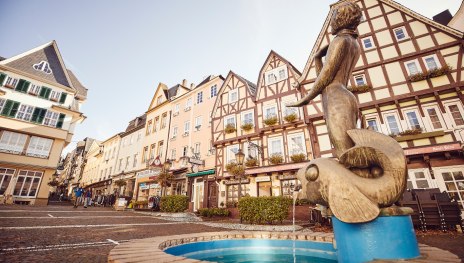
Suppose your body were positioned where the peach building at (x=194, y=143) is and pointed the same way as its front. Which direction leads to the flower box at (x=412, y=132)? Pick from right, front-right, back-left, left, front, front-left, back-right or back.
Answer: left

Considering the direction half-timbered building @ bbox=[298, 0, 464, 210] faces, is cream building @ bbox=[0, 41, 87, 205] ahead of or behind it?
ahead

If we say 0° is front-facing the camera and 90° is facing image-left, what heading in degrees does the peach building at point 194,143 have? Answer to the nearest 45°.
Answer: approximately 45°

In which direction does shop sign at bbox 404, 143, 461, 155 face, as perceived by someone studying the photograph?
facing the viewer and to the left of the viewer

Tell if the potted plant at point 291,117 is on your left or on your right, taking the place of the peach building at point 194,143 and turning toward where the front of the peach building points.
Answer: on your left

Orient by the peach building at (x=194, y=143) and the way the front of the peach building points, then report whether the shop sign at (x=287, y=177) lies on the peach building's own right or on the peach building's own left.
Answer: on the peach building's own left

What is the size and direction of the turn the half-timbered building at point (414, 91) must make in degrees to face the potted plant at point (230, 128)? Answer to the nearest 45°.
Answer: approximately 45° to its right

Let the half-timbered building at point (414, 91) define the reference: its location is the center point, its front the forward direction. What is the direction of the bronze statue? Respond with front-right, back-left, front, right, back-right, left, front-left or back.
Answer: front-left

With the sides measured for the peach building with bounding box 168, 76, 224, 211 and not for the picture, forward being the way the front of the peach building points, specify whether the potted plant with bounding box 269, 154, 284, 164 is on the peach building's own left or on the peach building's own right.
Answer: on the peach building's own left

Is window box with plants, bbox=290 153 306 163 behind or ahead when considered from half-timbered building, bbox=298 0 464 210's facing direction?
ahead

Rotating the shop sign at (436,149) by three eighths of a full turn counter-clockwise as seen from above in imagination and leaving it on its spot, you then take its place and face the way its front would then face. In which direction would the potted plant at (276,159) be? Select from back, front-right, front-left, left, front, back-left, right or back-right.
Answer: back

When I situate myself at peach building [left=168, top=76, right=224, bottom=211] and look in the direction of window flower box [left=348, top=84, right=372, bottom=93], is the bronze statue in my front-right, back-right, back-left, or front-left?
front-right

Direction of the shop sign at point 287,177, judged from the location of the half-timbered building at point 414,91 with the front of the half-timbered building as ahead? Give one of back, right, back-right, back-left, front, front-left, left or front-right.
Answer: front-right

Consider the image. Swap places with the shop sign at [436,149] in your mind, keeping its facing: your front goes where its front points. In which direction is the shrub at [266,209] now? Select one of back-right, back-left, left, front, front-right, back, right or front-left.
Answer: front

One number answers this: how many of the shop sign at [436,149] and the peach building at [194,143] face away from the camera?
0

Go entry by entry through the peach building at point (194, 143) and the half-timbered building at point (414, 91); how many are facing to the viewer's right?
0
